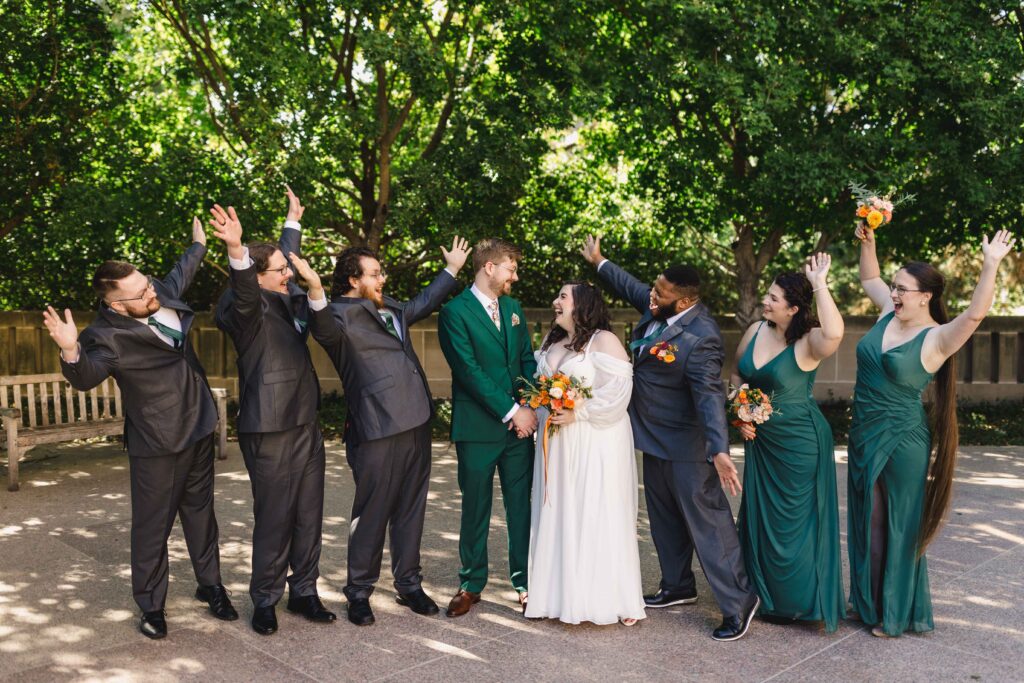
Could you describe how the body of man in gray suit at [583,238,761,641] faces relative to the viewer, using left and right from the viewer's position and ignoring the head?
facing the viewer and to the left of the viewer

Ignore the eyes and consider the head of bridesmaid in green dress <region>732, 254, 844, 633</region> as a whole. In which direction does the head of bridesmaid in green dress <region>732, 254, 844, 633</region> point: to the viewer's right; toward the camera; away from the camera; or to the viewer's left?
to the viewer's left

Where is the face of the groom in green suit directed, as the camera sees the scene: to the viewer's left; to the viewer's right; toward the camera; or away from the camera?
to the viewer's right

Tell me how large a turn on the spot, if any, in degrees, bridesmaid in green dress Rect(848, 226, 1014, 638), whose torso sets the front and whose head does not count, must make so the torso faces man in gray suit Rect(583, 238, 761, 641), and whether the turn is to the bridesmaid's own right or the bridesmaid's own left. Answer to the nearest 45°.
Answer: approximately 45° to the bridesmaid's own right

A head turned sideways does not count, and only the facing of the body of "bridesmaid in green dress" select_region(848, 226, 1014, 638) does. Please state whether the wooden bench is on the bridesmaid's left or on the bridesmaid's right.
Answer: on the bridesmaid's right

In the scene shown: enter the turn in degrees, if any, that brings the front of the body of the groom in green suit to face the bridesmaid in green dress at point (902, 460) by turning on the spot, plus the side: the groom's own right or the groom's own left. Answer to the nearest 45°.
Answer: approximately 45° to the groom's own left

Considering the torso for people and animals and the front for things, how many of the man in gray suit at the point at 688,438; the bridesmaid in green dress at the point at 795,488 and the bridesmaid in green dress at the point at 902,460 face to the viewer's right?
0

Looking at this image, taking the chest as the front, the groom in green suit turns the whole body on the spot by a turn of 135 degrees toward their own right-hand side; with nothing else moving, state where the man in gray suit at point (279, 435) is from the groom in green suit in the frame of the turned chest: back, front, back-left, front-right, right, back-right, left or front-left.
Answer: front

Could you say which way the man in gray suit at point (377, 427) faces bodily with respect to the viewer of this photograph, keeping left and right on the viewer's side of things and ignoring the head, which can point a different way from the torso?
facing the viewer and to the right of the viewer

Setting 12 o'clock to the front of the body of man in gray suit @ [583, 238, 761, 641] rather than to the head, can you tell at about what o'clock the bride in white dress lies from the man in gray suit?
The bride in white dress is roughly at 1 o'clock from the man in gray suit.

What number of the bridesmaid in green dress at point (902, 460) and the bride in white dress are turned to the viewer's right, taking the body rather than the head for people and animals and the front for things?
0

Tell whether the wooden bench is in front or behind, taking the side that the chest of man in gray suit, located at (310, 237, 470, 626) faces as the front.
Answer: behind

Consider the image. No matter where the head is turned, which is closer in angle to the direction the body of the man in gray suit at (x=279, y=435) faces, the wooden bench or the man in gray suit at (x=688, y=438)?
the man in gray suit

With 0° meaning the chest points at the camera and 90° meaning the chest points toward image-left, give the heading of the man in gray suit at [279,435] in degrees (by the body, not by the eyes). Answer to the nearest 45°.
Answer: approximately 315°

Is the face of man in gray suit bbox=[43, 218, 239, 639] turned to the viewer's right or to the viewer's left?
to the viewer's right

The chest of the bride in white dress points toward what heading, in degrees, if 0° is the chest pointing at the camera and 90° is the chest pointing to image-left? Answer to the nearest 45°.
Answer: approximately 45°

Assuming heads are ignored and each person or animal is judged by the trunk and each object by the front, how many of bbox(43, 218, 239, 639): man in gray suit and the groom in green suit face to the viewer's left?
0

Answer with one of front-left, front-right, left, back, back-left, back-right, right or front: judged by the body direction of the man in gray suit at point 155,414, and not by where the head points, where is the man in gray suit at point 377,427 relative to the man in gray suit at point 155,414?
front-left

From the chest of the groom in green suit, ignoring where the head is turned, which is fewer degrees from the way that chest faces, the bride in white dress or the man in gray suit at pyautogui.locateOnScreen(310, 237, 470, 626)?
the bride in white dress

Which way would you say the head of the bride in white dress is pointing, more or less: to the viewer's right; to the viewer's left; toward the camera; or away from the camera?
to the viewer's left

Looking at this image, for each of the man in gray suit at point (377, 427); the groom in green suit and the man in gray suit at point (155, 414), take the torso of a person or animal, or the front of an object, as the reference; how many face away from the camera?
0
